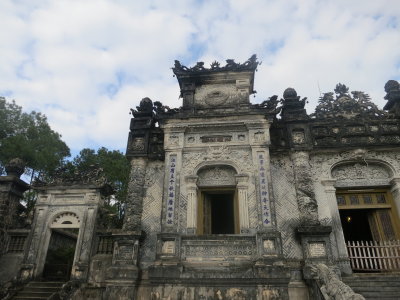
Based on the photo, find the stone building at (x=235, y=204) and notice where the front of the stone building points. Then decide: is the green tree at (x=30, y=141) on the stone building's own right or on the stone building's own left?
on the stone building's own right

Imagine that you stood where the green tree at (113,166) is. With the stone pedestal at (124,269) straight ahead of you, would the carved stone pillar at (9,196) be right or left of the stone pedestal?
right

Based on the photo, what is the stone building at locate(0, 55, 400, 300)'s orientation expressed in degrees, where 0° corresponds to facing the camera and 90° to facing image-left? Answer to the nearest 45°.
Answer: approximately 0°

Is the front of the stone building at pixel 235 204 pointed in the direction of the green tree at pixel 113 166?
no

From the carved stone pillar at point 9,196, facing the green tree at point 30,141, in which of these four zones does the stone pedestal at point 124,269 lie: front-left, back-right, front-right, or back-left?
back-right

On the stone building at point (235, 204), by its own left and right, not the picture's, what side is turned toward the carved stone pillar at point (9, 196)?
right
